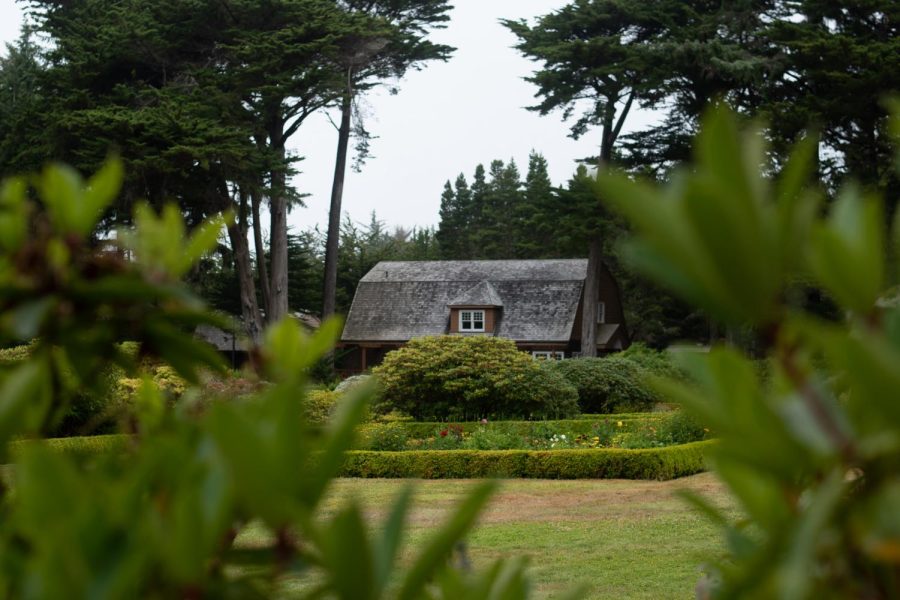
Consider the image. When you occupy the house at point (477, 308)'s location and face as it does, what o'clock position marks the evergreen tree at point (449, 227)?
The evergreen tree is roughly at 6 o'clock from the house.

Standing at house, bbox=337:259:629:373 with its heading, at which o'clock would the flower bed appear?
The flower bed is roughly at 12 o'clock from the house.

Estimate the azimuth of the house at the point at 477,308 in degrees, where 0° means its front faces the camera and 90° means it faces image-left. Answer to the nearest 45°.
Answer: approximately 0°

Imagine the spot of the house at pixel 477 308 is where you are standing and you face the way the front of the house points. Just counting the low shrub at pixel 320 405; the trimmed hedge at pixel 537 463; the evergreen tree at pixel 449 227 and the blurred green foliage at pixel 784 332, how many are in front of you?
3

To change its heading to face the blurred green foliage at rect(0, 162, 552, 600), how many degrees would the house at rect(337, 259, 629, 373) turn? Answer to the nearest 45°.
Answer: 0° — it already faces it

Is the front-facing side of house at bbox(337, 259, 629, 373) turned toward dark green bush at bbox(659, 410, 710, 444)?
yes

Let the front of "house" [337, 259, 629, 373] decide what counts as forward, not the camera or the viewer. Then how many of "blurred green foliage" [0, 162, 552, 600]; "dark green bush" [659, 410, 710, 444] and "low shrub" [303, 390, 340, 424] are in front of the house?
3

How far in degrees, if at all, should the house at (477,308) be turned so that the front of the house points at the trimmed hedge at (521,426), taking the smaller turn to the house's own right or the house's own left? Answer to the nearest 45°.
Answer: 0° — it already faces it
